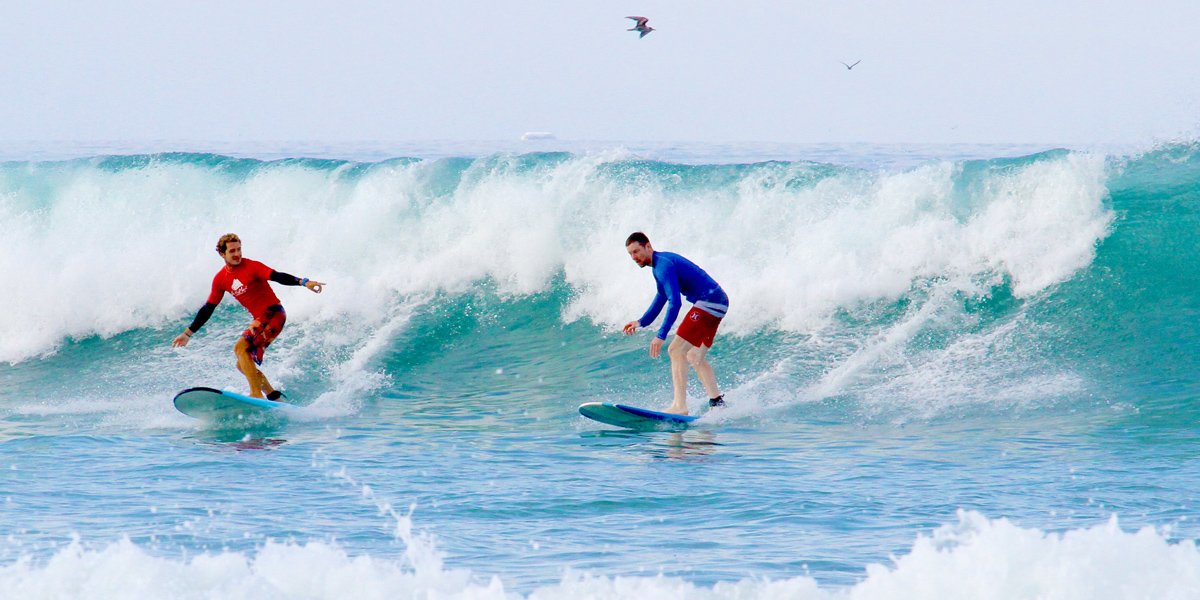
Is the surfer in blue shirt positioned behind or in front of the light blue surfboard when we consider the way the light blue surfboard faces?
behind

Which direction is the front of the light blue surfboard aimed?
to the viewer's left

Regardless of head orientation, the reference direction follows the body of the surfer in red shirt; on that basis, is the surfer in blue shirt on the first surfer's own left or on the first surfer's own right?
on the first surfer's own left
